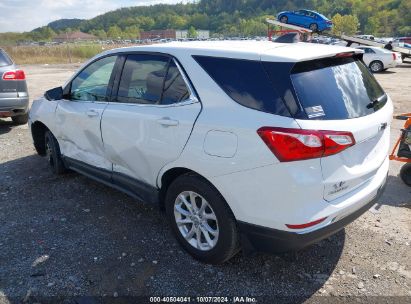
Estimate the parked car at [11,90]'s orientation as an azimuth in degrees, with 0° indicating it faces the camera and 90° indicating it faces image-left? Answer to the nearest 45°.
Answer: approximately 180°

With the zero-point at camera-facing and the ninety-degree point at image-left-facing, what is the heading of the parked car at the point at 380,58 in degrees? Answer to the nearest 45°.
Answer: approximately 135°

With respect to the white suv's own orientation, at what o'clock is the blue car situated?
The blue car is roughly at 2 o'clock from the white suv.

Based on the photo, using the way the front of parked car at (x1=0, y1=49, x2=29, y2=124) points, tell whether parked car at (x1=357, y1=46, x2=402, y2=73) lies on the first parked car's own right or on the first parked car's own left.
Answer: on the first parked car's own right

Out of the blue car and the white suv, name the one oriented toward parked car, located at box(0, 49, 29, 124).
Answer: the white suv

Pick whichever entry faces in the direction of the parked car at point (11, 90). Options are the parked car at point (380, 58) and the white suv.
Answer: the white suv
